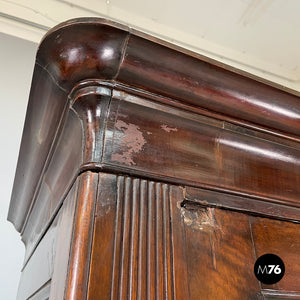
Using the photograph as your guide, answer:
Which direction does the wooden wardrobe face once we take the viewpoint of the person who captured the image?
facing the viewer and to the right of the viewer
